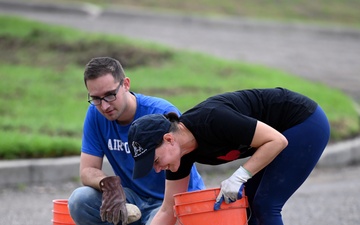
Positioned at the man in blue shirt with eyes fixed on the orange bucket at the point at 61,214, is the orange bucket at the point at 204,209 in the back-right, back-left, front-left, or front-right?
back-left

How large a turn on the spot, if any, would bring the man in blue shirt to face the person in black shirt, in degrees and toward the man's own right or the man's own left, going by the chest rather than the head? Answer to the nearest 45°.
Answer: approximately 90° to the man's own left

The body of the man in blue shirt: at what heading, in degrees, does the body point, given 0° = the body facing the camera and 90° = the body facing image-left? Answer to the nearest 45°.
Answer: approximately 45°

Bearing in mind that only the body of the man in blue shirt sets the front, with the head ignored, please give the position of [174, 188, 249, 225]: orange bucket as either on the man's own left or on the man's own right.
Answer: on the man's own left

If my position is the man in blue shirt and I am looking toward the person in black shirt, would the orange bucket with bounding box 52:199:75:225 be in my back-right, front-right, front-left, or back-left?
back-right
